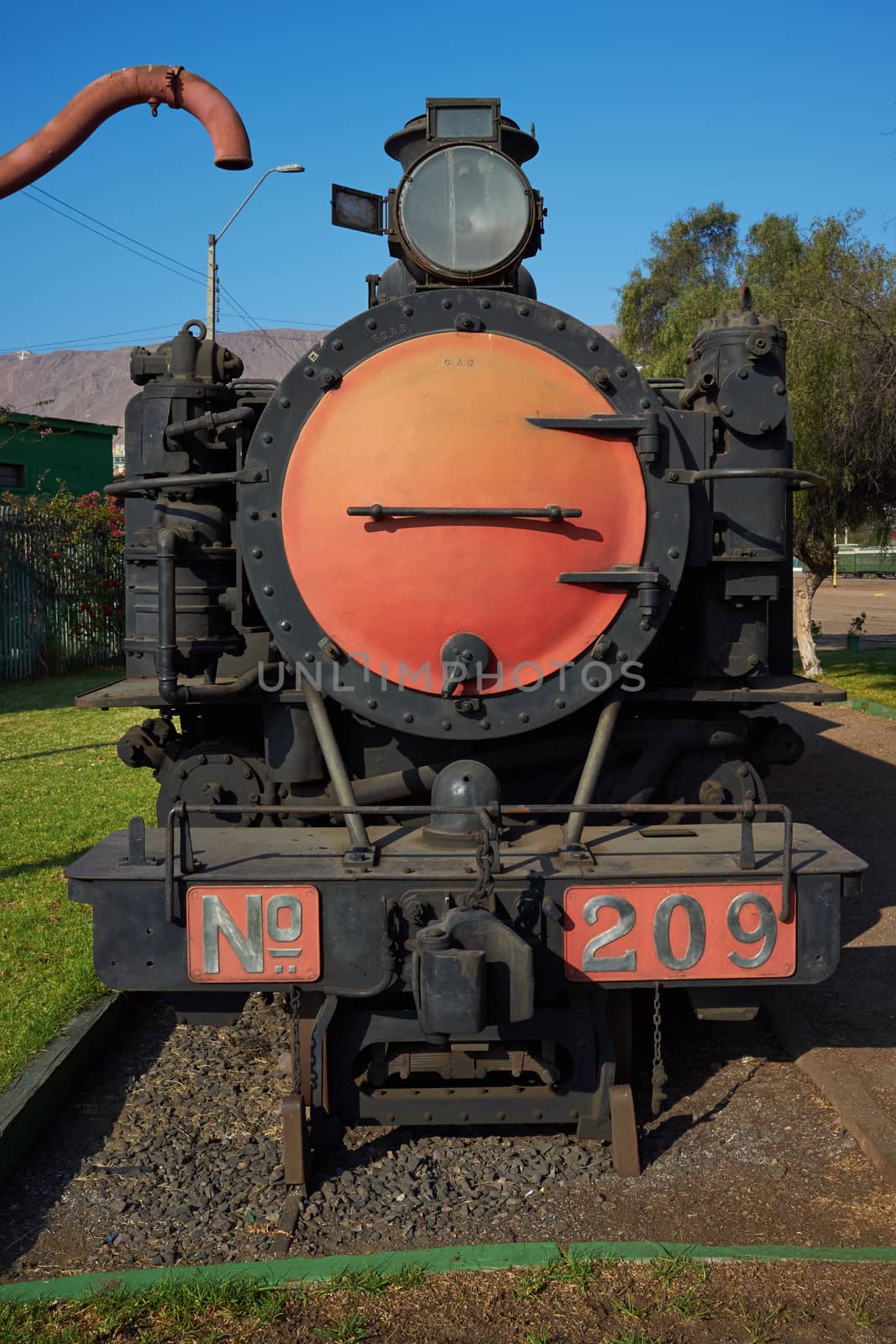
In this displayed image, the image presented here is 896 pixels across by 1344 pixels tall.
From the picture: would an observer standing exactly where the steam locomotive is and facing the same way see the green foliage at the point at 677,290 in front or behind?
behind

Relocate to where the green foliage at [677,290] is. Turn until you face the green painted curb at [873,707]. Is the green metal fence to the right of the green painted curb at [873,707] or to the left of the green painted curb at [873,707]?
right

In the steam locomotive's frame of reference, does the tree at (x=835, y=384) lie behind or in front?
behind

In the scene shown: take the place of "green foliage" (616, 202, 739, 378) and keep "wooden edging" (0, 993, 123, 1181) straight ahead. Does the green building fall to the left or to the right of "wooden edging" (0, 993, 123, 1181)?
right
